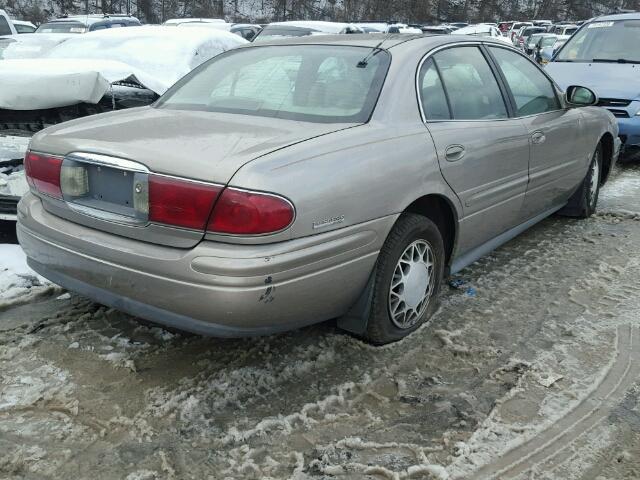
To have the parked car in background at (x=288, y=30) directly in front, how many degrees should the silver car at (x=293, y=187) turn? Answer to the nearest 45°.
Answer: approximately 45° to its left

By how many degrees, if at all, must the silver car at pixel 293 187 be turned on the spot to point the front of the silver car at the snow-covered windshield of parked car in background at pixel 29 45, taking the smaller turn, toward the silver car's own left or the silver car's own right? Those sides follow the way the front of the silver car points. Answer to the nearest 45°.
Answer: approximately 90° to the silver car's own left

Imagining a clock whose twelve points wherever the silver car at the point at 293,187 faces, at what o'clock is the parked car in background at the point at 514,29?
The parked car in background is roughly at 11 o'clock from the silver car.

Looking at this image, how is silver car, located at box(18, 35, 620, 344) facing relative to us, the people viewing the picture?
facing away from the viewer and to the right of the viewer

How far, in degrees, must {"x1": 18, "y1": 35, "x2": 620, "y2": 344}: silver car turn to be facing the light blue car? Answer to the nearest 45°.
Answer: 0° — it already faces it

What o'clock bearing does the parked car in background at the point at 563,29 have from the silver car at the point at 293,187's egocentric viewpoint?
The parked car in background is roughly at 11 o'clock from the silver car.

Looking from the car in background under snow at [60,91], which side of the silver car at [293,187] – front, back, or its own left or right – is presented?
left

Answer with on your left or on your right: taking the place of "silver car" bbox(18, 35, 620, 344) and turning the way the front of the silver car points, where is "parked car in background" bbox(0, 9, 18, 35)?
on your left
